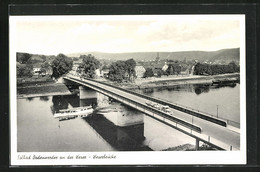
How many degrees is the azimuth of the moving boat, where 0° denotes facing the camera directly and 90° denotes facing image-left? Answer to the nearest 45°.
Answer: approximately 90°
